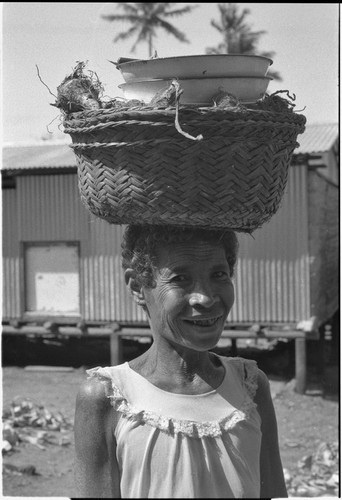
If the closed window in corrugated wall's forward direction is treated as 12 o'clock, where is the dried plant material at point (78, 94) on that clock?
The dried plant material is roughly at 12 o'clock from the closed window in corrugated wall.

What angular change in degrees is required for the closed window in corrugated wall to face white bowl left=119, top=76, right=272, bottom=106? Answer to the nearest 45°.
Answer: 0° — it already faces it

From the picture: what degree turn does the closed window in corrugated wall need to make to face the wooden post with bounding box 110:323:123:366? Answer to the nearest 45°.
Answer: approximately 45° to its left

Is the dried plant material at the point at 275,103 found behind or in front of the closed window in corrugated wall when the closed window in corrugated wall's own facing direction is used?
in front

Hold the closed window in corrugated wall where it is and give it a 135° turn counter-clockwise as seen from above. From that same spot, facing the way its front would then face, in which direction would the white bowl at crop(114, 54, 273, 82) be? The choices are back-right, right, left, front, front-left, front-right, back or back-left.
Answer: back-right

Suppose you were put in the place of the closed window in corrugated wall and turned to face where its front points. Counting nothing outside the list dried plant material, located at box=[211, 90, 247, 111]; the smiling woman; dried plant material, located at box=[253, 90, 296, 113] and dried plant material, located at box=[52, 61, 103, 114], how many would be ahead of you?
4

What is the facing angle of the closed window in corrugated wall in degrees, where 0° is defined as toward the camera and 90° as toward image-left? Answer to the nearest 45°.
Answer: approximately 0°

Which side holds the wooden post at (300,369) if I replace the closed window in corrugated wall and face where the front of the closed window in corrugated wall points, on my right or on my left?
on my left

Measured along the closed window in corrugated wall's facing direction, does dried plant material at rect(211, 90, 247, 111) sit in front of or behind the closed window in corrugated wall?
in front

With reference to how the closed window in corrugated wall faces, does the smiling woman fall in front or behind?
in front

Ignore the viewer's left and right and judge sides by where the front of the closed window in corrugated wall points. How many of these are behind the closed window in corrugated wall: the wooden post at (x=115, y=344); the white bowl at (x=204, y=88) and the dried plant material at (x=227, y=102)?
0

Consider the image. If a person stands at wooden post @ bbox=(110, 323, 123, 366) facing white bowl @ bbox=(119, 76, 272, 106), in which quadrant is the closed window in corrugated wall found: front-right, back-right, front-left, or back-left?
back-right
